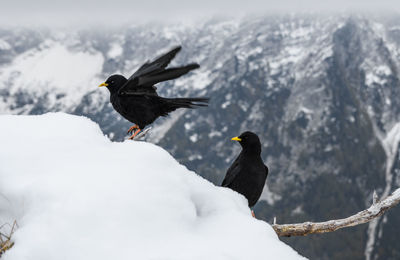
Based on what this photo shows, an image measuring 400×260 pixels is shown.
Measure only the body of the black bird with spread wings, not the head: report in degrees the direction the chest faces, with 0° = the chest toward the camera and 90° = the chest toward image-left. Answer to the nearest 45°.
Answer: approximately 90°

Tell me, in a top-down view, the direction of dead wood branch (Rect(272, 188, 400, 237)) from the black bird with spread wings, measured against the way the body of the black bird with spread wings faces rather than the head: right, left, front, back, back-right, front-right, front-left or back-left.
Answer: back-left

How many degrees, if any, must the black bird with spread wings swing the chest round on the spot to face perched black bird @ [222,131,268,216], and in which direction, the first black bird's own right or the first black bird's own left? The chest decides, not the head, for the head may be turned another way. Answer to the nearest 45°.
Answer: approximately 135° to the first black bird's own left

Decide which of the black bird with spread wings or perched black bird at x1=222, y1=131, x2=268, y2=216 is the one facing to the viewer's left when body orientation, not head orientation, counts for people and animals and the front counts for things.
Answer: the black bird with spread wings

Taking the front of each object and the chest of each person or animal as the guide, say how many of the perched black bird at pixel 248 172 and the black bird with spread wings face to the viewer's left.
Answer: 1
